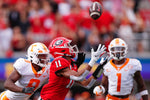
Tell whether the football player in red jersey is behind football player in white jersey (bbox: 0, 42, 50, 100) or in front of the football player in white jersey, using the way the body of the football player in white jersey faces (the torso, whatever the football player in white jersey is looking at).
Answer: in front

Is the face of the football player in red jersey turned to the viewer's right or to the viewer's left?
to the viewer's right

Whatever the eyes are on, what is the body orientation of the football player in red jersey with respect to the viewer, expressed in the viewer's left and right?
facing to the right of the viewer

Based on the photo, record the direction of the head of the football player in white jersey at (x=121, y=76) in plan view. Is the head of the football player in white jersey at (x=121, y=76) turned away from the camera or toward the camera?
toward the camera

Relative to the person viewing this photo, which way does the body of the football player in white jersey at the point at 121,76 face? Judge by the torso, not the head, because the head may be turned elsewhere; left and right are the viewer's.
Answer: facing the viewer

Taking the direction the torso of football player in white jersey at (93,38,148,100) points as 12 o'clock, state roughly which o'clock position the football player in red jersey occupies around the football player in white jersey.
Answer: The football player in red jersey is roughly at 2 o'clock from the football player in white jersey.

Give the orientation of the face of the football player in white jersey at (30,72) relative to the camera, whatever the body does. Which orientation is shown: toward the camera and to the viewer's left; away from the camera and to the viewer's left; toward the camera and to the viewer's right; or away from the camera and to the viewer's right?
toward the camera and to the viewer's right
